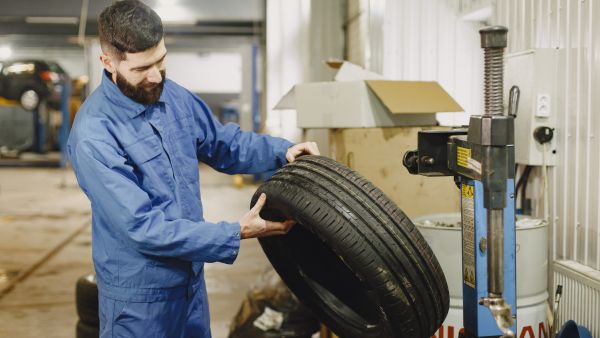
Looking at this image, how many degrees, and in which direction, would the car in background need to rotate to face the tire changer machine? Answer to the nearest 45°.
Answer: approximately 135° to its left

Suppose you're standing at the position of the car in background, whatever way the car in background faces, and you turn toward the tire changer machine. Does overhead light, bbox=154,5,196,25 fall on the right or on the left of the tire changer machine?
left

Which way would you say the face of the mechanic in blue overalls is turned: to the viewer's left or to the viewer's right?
to the viewer's right

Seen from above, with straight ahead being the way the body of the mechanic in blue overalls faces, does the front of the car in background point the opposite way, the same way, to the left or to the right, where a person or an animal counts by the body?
the opposite way

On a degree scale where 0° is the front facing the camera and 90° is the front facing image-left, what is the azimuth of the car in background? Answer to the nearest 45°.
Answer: approximately 135°

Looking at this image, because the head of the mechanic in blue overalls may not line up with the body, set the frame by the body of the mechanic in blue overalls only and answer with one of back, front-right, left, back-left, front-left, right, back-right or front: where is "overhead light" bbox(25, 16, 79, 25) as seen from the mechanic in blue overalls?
back-left

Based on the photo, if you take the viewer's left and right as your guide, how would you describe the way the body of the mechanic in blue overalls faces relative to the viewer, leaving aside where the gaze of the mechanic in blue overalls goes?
facing the viewer and to the right of the viewer

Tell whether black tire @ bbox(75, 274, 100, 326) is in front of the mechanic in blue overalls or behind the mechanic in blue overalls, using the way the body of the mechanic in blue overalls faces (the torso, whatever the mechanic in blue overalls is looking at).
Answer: behind
